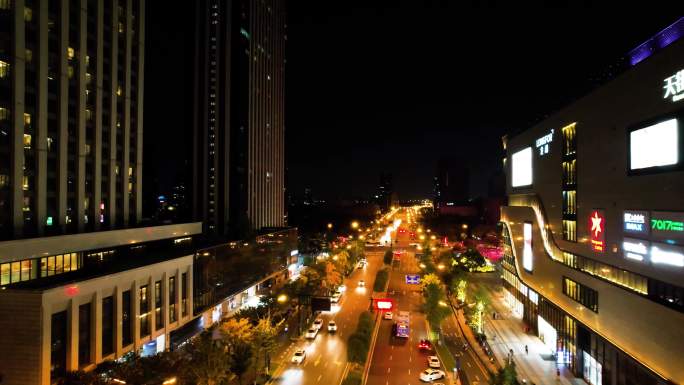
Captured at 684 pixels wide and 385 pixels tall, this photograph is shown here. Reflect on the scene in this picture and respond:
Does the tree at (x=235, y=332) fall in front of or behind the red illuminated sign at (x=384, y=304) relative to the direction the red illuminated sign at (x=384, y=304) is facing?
in front

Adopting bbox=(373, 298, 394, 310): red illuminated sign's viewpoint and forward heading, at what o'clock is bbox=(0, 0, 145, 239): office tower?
The office tower is roughly at 2 o'clock from the red illuminated sign.

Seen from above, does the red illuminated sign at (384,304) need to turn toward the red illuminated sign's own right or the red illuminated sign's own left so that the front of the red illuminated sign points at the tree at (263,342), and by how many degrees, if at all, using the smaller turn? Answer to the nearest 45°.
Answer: approximately 45° to the red illuminated sign's own right

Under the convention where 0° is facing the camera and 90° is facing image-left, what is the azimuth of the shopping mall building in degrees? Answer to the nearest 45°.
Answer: approximately 45°

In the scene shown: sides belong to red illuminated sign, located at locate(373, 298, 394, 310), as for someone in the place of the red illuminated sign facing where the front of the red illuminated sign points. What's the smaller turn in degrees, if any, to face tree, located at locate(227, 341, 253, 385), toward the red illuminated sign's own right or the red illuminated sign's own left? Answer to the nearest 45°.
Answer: approximately 45° to the red illuminated sign's own right

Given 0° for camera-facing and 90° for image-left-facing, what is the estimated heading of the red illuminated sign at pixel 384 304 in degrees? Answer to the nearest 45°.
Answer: approximately 0°

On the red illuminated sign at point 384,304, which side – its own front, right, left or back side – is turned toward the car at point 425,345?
front

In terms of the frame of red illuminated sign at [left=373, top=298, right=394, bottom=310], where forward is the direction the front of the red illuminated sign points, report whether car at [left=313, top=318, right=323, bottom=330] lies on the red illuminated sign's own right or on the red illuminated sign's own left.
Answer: on the red illuminated sign's own right

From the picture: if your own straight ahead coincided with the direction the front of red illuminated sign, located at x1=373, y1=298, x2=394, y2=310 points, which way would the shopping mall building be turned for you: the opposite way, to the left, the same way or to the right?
to the right

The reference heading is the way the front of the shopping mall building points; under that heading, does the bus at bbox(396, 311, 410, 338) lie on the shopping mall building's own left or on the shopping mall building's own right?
on the shopping mall building's own right

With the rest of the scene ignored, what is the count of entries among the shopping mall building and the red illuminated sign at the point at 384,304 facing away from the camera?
0
